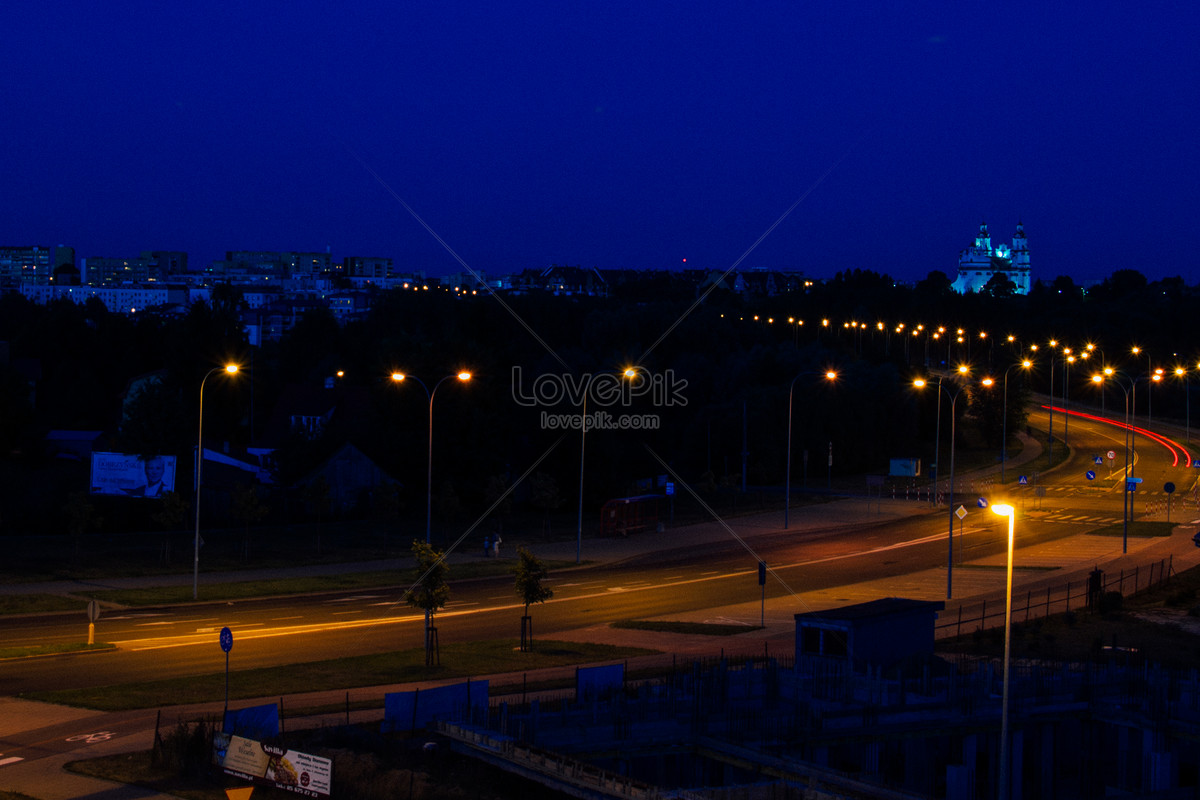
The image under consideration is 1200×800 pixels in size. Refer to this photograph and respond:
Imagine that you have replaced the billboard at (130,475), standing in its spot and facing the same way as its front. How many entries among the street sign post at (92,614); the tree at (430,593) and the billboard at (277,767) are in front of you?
3

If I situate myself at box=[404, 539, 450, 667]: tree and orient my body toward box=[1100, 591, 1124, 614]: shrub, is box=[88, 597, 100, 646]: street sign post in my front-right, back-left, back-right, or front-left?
back-left

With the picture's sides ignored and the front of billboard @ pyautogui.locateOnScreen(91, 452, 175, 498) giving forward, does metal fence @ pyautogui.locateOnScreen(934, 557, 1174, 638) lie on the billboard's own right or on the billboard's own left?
on the billboard's own left

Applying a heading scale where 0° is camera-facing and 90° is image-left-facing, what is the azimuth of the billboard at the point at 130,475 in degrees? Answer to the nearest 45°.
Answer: approximately 0°

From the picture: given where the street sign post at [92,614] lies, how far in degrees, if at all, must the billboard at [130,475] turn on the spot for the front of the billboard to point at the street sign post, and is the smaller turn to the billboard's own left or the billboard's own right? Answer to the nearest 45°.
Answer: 0° — it already faces it

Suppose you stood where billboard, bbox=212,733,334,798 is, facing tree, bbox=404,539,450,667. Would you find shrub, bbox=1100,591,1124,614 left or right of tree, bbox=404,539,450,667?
right

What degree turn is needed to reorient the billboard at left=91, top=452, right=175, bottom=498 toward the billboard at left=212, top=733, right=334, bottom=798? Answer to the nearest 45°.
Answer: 0° — it already faces it
